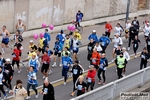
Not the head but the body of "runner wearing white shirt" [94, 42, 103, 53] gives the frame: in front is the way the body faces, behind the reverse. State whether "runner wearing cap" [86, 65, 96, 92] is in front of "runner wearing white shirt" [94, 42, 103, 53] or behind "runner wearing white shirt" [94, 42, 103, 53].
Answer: in front

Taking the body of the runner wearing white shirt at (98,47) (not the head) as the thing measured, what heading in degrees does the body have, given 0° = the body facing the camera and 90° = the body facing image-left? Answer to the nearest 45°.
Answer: approximately 45°

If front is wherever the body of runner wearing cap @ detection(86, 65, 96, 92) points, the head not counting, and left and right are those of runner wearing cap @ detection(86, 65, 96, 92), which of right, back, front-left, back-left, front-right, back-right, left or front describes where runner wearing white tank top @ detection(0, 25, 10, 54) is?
right

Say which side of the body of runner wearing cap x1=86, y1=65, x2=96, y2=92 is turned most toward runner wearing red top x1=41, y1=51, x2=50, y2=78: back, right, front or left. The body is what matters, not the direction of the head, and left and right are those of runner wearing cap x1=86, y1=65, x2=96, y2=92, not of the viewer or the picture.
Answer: right

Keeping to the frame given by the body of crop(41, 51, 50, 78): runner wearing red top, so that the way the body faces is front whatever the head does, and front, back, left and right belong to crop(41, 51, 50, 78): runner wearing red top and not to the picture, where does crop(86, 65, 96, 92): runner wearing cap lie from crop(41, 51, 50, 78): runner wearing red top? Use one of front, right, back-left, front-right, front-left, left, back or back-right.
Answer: left

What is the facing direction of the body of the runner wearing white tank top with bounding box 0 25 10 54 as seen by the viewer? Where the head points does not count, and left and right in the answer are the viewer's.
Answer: facing the viewer and to the left of the viewer

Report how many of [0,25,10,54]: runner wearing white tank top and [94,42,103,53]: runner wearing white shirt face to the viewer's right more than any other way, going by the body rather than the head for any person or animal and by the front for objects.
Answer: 0
